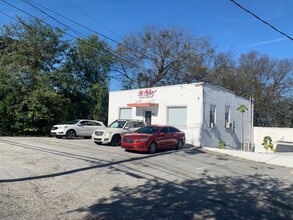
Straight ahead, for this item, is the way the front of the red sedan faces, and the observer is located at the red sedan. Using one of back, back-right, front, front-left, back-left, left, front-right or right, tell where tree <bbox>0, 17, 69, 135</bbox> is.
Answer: right

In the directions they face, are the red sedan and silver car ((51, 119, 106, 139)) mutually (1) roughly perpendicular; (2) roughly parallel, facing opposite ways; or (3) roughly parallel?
roughly parallel

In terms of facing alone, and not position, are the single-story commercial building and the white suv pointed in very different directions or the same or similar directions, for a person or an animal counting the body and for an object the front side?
same or similar directions

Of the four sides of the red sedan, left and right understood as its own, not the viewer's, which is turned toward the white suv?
right

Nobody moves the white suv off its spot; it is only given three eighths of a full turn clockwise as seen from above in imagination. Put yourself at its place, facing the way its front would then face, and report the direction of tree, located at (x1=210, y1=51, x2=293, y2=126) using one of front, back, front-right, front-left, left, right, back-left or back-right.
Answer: front-right

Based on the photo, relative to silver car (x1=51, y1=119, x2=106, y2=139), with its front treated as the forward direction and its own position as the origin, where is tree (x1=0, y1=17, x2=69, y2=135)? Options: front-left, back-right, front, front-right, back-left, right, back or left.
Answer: right

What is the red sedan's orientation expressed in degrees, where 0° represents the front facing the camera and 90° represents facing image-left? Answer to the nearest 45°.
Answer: approximately 45°

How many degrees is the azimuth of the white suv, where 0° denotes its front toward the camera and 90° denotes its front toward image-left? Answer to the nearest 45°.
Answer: approximately 45°

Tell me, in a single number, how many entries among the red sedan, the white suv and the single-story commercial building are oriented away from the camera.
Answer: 0

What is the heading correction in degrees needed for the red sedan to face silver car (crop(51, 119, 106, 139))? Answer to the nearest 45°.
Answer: approximately 90° to its right

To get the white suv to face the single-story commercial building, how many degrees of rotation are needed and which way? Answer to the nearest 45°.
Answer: approximately 180°

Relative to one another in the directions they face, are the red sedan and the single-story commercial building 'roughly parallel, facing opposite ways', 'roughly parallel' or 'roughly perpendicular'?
roughly parallel

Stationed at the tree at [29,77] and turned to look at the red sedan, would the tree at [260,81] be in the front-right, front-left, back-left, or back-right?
front-left

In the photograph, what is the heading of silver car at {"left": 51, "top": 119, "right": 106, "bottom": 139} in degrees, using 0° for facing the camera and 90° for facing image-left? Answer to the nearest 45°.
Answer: approximately 45°

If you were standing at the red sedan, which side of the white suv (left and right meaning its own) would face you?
left

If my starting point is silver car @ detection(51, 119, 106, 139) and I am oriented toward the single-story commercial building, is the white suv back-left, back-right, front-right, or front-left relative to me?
front-right

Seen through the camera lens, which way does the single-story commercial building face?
facing the viewer and to the left of the viewer

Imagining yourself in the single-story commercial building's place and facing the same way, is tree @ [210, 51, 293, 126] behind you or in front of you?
behind
